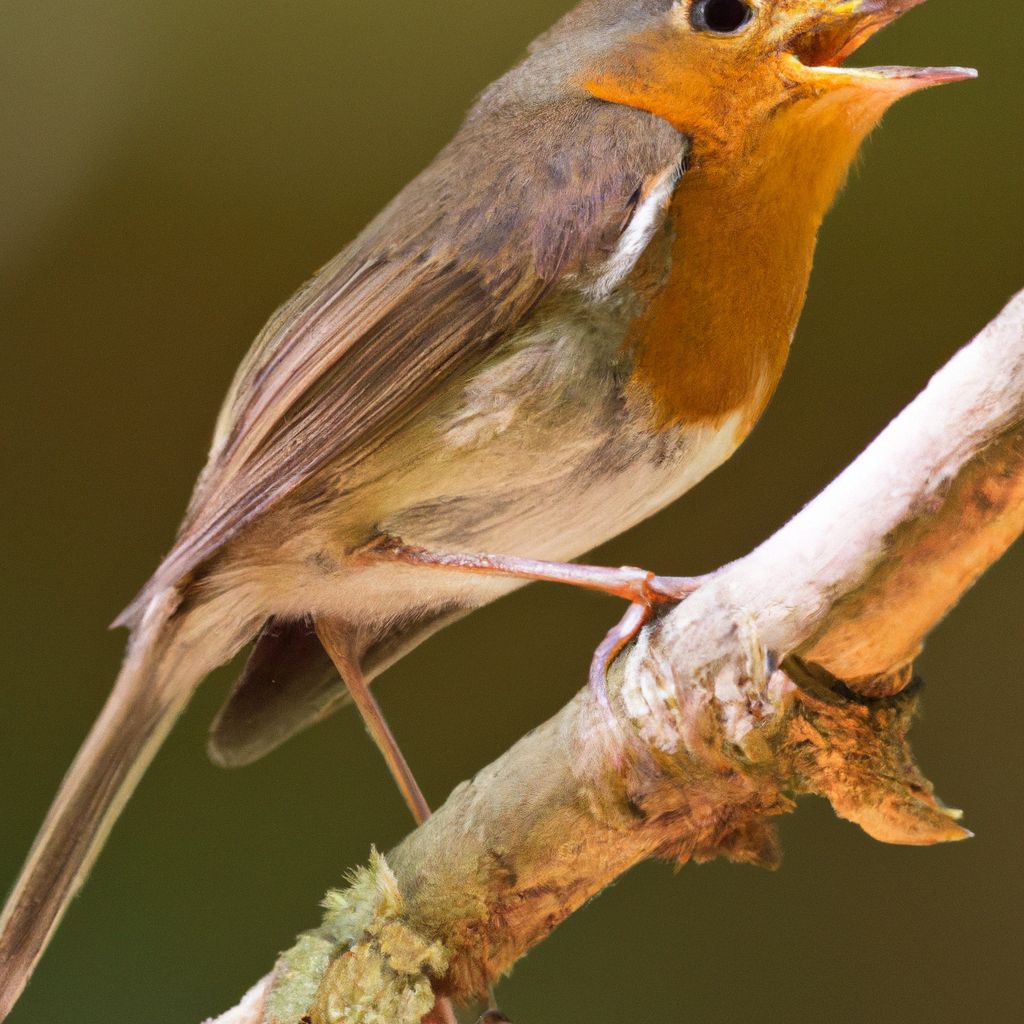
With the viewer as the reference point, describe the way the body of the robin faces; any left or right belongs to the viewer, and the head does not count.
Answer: facing to the right of the viewer
